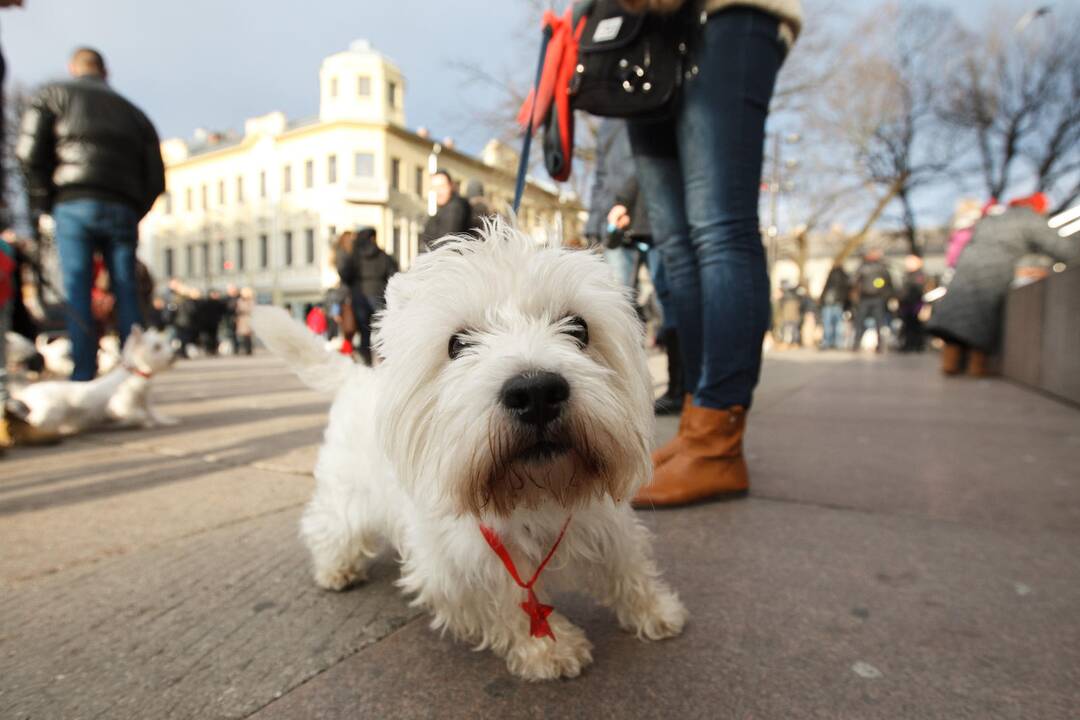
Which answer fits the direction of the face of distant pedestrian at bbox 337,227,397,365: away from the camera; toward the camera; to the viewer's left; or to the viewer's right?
away from the camera

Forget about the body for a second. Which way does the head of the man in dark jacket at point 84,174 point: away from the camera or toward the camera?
away from the camera

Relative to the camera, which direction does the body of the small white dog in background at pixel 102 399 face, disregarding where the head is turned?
to the viewer's right
